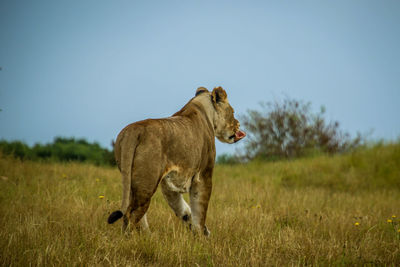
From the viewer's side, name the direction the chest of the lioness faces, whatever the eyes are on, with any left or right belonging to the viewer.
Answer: facing away from the viewer and to the right of the viewer
